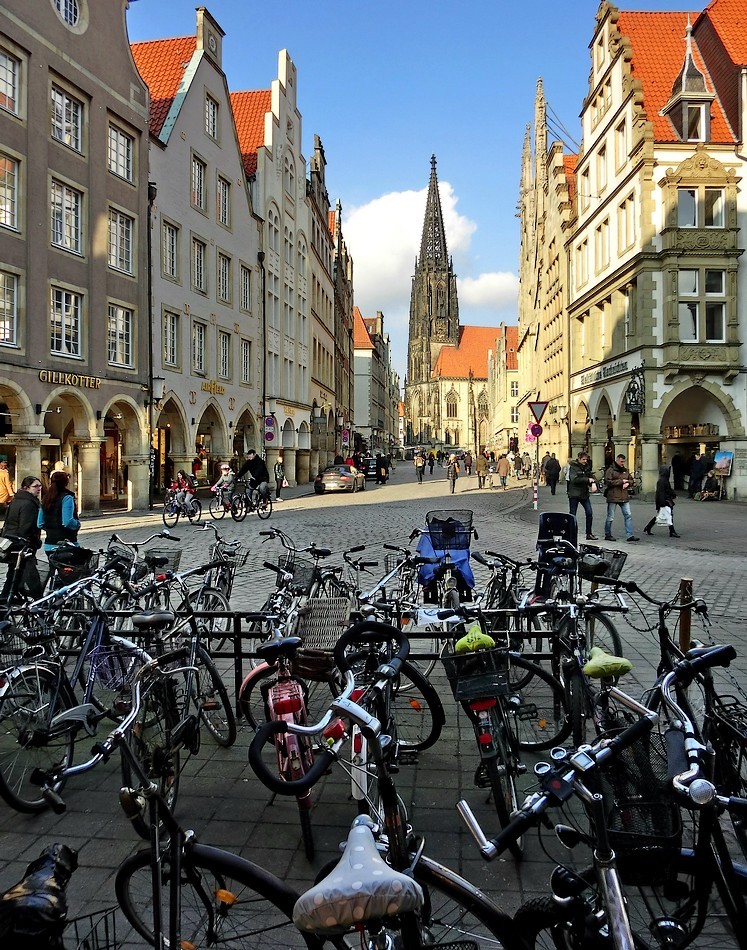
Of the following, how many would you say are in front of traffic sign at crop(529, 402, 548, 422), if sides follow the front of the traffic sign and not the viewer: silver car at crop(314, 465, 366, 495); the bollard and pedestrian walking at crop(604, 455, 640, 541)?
2

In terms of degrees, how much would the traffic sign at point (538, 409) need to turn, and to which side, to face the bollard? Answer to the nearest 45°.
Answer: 0° — it already faces it

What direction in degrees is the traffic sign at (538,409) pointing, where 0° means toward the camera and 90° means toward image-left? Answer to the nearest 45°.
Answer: approximately 0°

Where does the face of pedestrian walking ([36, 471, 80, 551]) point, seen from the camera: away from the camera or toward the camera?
away from the camera

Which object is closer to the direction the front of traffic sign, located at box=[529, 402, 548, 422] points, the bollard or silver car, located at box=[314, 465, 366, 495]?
the bollard

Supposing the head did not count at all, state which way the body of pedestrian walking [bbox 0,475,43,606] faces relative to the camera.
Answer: to the viewer's right

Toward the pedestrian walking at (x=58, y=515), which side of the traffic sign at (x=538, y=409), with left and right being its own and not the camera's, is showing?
front

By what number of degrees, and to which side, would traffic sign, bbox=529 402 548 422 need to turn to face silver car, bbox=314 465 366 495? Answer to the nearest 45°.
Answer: approximately 135° to its right

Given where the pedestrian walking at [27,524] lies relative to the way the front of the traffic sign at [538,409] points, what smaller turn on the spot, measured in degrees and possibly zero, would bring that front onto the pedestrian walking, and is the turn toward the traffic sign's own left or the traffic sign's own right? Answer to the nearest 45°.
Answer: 0° — it already faces them

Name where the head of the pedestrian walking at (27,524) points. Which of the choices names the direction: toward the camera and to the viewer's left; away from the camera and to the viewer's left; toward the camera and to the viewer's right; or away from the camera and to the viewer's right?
toward the camera and to the viewer's right

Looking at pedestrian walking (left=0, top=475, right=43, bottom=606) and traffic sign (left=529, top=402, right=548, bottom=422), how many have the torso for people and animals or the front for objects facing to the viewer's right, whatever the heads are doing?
1

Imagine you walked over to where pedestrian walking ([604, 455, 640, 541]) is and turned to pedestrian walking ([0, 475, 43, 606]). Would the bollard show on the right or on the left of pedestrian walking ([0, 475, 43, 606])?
left
